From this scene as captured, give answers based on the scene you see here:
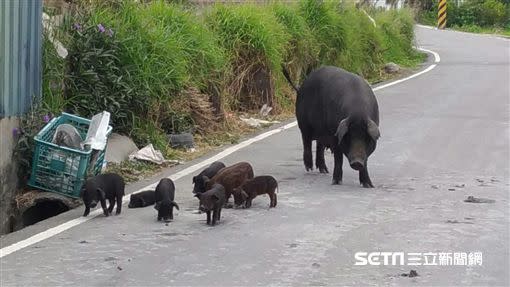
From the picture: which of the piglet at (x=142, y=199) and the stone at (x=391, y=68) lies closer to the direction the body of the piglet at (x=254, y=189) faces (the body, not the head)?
the piglet

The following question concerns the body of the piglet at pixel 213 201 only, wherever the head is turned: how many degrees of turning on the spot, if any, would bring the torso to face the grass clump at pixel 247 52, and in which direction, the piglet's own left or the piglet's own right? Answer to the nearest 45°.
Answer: approximately 135° to the piglet's own right

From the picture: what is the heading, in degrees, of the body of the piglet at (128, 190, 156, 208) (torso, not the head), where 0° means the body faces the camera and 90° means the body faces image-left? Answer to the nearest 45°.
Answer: approximately 90°

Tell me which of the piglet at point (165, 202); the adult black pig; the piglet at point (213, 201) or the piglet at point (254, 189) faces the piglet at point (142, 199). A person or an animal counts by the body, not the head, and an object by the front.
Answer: the piglet at point (254, 189)

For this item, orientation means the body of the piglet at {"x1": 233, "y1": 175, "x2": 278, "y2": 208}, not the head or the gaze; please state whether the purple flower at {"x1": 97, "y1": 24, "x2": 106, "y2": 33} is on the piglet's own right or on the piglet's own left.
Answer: on the piglet's own right

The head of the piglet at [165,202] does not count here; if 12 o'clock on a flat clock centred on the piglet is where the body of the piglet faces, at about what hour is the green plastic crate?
The green plastic crate is roughly at 4 o'clock from the piglet.

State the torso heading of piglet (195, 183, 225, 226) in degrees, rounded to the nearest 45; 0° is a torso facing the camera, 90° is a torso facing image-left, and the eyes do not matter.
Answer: approximately 45°

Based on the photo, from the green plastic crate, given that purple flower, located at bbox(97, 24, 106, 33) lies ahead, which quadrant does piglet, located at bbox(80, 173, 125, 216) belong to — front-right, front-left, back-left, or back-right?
back-right

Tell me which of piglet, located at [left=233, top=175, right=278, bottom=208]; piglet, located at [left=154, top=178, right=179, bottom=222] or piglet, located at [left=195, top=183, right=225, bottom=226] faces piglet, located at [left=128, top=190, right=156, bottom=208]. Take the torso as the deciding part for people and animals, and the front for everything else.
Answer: piglet, located at [left=233, top=175, right=278, bottom=208]

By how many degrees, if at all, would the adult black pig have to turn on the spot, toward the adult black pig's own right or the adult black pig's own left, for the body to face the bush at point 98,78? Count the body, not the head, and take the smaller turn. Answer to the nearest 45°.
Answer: approximately 135° to the adult black pig's own right
